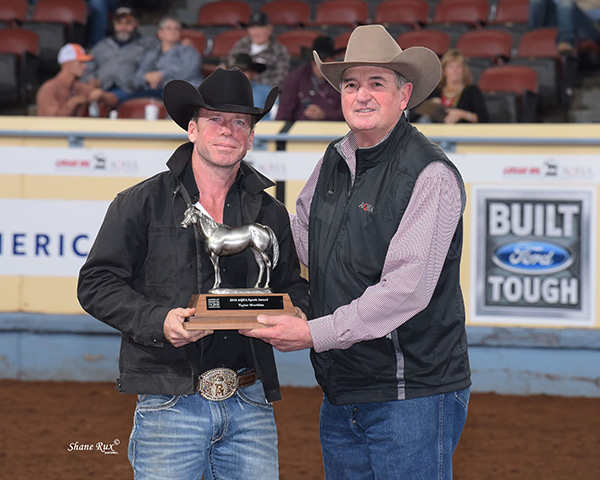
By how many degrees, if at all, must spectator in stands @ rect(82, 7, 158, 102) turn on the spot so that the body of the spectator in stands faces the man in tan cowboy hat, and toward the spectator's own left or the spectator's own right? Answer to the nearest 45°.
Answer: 0° — they already face them

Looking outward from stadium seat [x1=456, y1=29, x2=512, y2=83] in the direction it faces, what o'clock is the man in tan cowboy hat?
The man in tan cowboy hat is roughly at 12 o'clock from the stadium seat.

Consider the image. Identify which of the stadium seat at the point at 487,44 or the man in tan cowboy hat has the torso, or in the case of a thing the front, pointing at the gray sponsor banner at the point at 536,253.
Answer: the stadium seat

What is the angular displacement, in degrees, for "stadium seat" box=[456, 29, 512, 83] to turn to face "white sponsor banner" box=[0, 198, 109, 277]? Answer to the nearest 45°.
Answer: approximately 45° to its right

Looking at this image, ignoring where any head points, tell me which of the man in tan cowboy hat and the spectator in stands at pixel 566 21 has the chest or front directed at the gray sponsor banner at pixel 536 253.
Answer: the spectator in stands

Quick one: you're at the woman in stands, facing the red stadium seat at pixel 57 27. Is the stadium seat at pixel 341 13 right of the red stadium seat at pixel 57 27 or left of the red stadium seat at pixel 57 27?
right

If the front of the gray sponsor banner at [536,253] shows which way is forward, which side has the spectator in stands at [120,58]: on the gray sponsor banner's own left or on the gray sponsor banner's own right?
on the gray sponsor banner's own right
